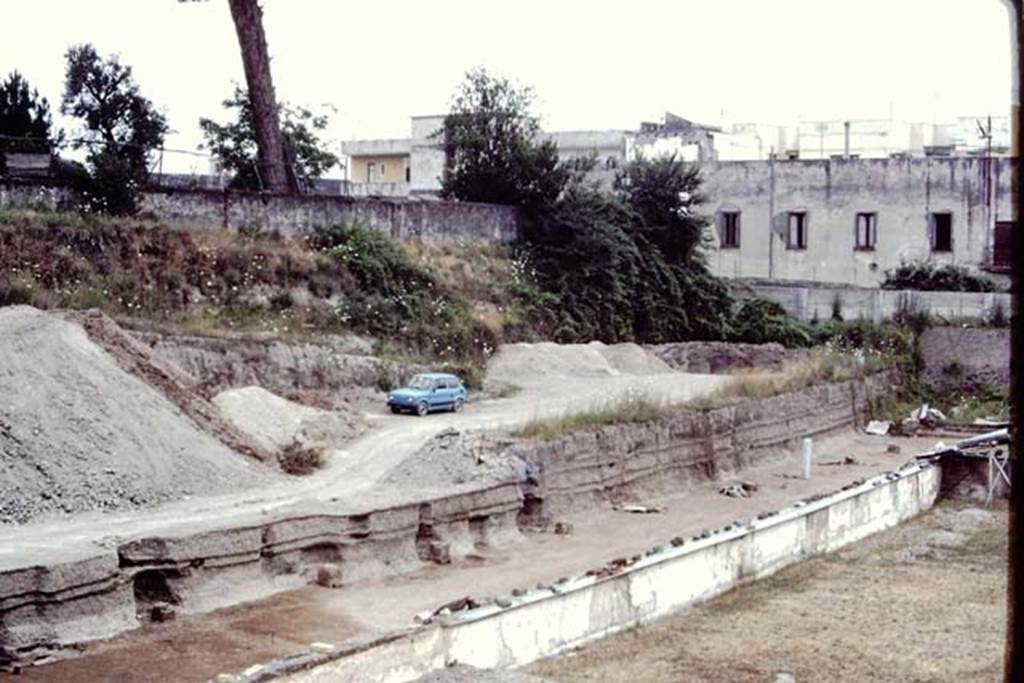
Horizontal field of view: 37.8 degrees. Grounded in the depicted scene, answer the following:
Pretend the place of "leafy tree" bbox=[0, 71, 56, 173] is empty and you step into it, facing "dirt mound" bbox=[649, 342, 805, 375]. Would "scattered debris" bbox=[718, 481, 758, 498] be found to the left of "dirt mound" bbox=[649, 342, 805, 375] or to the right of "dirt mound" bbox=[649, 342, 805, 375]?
right

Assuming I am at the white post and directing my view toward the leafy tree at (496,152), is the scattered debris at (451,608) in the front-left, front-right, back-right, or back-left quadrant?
back-left

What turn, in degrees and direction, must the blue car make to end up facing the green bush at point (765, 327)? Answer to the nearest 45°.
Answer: approximately 180°

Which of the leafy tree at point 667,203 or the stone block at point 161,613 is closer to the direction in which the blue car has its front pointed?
the stone block

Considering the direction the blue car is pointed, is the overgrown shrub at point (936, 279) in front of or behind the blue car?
behind

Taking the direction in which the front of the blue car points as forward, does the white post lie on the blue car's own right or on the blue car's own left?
on the blue car's own left

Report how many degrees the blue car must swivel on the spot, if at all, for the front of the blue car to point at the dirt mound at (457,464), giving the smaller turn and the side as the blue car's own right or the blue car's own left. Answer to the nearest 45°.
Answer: approximately 45° to the blue car's own left

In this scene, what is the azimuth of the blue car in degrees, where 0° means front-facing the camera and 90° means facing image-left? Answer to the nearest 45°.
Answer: approximately 45°

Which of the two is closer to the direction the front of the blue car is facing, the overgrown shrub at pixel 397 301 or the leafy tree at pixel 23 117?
the leafy tree

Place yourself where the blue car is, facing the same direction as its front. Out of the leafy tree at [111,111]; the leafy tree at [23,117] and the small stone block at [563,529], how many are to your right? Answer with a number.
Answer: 2

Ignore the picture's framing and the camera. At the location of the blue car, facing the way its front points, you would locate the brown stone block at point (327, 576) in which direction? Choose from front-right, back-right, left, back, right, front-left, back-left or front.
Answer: front-left

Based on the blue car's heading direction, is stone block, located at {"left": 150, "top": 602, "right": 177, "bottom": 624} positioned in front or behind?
in front
